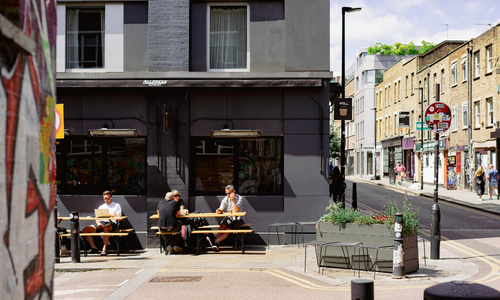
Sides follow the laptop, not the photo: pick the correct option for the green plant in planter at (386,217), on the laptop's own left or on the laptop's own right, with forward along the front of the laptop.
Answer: on the laptop's own right

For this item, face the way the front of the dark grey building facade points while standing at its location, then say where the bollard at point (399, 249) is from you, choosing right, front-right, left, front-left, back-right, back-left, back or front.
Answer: front-left

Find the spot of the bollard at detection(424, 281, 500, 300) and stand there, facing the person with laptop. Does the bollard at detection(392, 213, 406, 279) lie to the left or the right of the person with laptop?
right

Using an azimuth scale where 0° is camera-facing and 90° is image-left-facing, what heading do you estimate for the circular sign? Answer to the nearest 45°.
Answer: approximately 0°

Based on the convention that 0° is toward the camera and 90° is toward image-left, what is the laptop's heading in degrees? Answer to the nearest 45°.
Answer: approximately 180°

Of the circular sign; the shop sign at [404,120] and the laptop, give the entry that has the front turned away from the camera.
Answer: the laptop

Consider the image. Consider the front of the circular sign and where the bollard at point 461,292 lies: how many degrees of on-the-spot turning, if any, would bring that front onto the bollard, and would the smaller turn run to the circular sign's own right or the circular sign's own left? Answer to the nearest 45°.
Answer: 0° — it already faces it

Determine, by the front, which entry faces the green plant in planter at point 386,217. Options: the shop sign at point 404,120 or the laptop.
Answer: the shop sign

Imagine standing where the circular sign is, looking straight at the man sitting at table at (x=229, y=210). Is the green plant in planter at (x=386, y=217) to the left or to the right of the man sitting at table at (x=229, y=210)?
left

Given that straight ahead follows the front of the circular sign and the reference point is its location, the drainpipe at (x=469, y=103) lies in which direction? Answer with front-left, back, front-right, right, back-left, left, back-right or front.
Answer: back

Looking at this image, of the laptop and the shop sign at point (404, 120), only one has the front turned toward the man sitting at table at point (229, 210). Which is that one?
the shop sign

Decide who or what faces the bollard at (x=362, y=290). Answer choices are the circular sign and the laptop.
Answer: the circular sign

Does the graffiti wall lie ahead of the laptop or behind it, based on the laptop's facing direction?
behind
